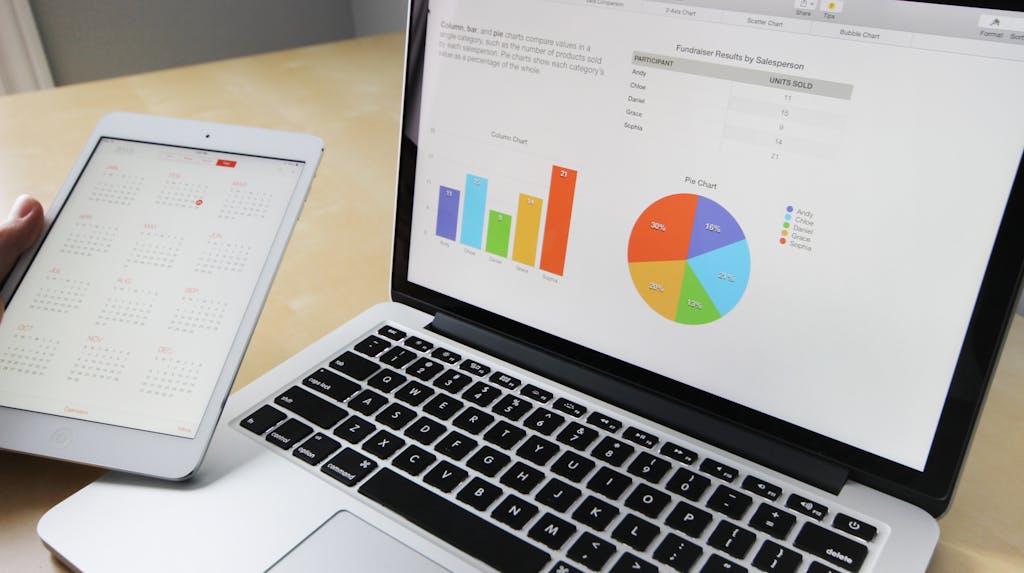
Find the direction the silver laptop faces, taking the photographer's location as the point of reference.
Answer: facing the viewer and to the left of the viewer
